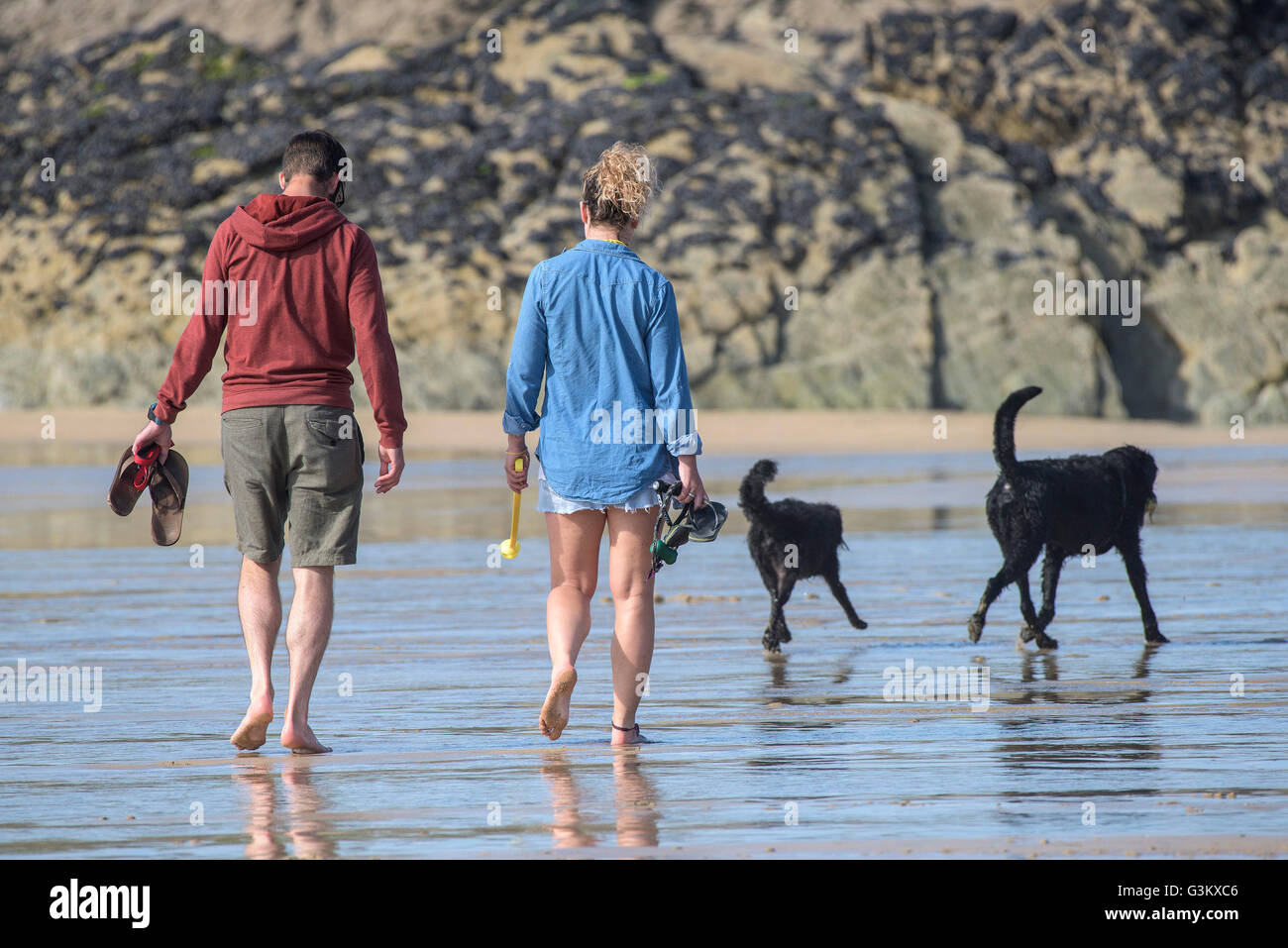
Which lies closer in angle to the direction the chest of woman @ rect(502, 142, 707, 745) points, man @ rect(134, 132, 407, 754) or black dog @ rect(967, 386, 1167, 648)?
the black dog

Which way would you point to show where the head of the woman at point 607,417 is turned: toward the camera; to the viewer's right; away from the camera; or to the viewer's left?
away from the camera

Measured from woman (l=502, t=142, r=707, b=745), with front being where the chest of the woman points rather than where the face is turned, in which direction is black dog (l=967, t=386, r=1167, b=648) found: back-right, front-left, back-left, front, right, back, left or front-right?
front-right

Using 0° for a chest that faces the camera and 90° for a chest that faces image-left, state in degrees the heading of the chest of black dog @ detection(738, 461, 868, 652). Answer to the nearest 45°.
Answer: approximately 225°

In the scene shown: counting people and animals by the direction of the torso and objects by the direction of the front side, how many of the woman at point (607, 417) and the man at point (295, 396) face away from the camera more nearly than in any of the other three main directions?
2

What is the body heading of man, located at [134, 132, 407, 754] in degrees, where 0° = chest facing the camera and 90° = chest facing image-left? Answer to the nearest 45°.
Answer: approximately 180°

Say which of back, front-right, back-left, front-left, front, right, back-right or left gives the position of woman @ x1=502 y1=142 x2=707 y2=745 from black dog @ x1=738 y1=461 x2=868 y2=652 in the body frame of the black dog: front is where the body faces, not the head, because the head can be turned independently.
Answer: back-right

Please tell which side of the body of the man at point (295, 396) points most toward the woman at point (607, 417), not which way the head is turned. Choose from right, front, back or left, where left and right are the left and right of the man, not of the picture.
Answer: right

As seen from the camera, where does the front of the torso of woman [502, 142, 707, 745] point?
away from the camera

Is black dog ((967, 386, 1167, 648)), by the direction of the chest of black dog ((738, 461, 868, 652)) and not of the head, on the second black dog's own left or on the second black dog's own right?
on the second black dog's own right

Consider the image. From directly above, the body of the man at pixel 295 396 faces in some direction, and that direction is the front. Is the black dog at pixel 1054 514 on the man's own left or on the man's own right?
on the man's own right

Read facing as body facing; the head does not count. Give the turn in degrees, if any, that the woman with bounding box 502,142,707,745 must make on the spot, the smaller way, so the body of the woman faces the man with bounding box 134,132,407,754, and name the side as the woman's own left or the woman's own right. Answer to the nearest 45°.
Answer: approximately 90° to the woman's own left
